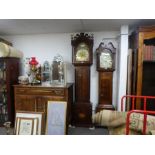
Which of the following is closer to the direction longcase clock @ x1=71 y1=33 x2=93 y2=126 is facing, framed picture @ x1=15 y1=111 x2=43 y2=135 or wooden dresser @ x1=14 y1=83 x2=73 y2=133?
the framed picture

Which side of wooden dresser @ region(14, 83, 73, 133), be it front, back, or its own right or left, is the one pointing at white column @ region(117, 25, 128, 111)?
left

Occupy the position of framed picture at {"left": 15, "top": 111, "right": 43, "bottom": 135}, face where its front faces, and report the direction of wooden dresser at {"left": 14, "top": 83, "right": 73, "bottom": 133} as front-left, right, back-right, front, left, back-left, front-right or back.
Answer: back

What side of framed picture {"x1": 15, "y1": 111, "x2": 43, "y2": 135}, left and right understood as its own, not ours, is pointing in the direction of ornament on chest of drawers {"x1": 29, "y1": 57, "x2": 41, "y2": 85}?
back

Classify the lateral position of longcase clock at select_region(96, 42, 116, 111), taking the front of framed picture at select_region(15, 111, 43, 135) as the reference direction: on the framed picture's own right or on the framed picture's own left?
on the framed picture's own left

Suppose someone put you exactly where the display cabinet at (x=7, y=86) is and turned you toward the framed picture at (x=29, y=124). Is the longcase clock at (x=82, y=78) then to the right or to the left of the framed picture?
left
